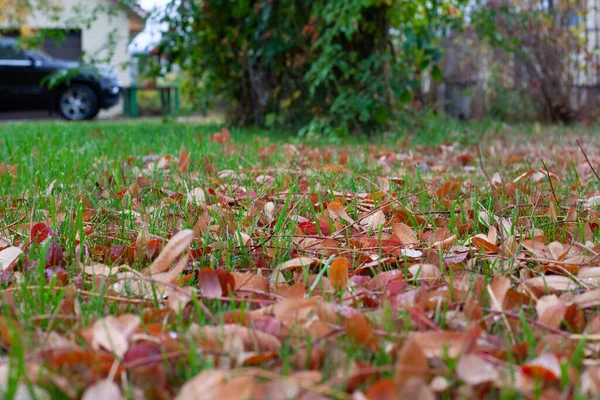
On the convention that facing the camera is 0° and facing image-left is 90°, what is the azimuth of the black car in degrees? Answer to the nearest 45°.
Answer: approximately 270°

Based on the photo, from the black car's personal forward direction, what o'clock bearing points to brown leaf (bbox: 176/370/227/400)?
The brown leaf is roughly at 3 o'clock from the black car.

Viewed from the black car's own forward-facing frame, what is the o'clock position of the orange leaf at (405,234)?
The orange leaf is roughly at 3 o'clock from the black car.

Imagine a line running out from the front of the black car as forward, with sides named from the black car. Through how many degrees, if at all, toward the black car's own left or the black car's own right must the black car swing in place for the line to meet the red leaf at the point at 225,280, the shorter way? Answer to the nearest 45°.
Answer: approximately 90° to the black car's own right

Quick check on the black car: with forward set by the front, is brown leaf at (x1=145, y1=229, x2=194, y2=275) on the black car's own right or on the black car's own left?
on the black car's own right

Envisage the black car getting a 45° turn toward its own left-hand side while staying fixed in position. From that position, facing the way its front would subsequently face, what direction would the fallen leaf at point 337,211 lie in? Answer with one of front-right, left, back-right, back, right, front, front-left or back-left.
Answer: back-right

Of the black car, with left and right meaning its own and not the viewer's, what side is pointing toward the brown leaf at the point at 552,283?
right

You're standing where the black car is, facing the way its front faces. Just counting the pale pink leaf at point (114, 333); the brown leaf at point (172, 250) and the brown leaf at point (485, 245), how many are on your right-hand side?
3

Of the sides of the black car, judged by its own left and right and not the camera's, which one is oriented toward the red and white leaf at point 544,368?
right

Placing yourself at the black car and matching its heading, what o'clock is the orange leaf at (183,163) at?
The orange leaf is roughly at 3 o'clock from the black car.

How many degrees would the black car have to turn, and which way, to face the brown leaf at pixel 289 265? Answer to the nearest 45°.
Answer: approximately 90° to its right

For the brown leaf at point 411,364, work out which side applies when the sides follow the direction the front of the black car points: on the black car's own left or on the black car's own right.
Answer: on the black car's own right
